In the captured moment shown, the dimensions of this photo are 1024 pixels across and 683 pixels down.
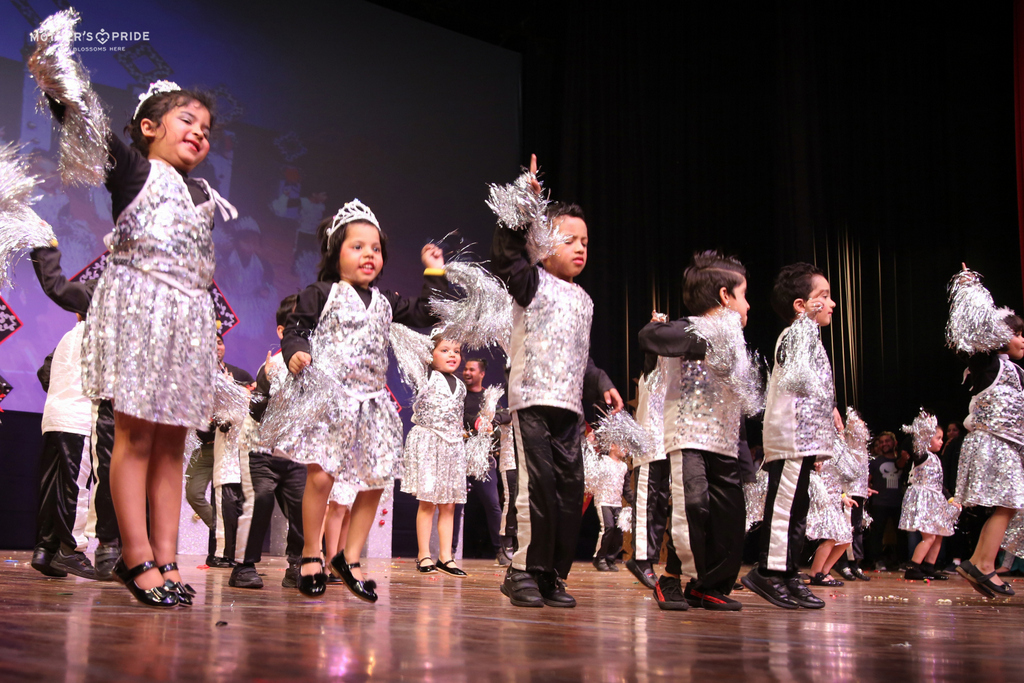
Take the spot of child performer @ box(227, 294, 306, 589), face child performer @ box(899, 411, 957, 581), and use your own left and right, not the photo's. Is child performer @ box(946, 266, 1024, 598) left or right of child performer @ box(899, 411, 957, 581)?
right

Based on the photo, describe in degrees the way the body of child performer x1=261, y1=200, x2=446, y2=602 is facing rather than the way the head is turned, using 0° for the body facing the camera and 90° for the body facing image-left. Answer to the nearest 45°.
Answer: approximately 315°

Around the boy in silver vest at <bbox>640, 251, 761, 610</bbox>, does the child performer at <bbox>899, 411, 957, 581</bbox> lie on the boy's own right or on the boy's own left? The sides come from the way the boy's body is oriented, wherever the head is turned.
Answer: on the boy's own left

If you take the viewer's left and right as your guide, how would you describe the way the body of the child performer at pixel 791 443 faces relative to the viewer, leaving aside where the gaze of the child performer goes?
facing to the right of the viewer

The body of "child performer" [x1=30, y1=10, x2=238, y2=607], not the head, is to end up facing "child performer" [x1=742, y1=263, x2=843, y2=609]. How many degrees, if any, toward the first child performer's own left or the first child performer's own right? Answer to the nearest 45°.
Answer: approximately 45° to the first child performer's own left

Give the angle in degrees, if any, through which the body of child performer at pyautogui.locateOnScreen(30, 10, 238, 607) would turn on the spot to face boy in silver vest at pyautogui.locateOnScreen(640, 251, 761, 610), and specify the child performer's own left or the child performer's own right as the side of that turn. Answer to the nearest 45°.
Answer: approximately 45° to the child performer's own left
